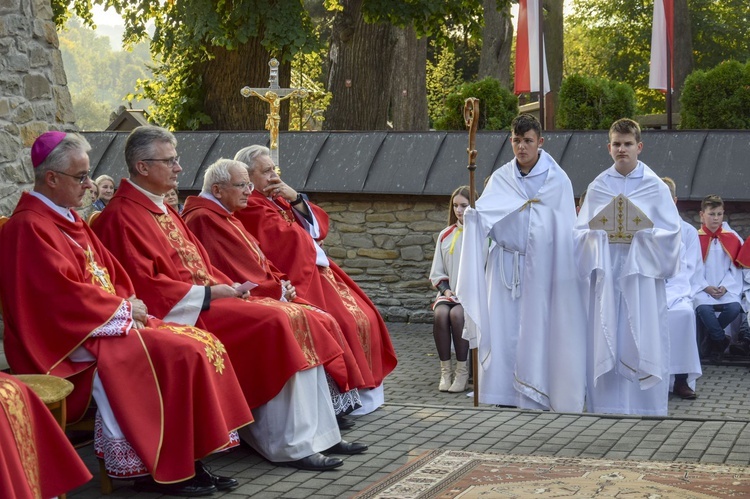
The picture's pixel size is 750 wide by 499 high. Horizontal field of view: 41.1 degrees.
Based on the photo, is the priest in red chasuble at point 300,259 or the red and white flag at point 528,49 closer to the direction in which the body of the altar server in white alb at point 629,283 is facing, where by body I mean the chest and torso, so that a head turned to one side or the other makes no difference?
the priest in red chasuble

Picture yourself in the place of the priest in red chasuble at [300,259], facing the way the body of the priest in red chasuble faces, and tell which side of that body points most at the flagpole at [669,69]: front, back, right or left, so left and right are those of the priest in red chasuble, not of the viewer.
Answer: left

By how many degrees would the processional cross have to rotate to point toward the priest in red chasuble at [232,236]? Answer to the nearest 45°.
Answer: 0° — it already faces them

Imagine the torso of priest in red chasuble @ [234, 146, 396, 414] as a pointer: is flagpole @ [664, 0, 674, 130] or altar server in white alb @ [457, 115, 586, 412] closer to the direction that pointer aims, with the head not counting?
the altar server in white alb

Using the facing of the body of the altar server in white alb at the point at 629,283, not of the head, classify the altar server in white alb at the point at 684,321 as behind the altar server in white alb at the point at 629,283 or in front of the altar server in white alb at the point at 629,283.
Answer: behind

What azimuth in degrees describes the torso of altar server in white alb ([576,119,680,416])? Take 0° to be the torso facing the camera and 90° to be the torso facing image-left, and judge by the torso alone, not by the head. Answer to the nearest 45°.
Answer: approximately 0°

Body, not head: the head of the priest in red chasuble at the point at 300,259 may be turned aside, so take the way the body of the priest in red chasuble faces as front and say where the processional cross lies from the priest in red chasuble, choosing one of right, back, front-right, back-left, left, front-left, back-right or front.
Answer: back-left

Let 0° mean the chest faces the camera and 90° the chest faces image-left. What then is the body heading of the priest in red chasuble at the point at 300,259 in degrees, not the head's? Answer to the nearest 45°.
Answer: approximately 315°
